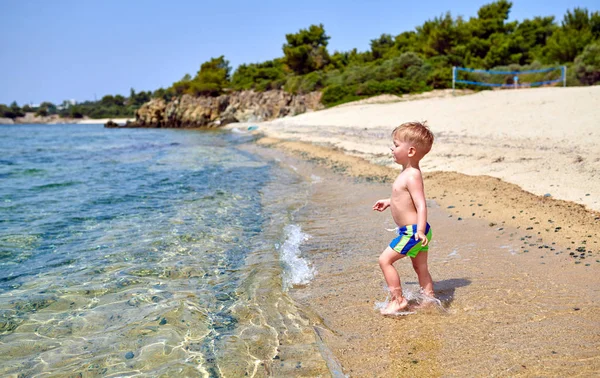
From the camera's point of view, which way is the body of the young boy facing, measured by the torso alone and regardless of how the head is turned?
to the viewer's left

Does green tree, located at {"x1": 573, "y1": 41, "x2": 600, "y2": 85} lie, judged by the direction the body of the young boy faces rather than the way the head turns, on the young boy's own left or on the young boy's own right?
on the young boy's own right

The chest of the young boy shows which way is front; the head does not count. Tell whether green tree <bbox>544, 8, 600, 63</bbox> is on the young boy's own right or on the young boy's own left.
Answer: on the young boy's own right

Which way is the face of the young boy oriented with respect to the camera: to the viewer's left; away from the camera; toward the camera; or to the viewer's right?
to the viewer's left

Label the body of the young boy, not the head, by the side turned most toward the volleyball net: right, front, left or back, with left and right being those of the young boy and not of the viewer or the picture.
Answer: right
